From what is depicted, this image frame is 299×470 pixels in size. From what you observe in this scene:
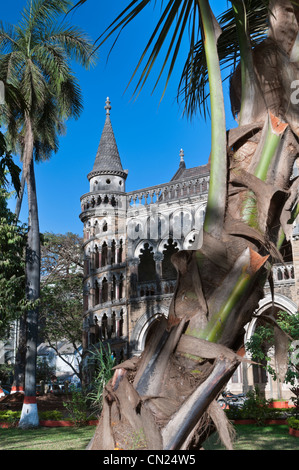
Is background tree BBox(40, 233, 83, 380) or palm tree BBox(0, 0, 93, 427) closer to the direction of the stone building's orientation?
the palm tree

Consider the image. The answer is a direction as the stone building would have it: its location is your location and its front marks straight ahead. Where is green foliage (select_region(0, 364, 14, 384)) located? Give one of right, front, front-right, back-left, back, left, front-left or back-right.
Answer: right

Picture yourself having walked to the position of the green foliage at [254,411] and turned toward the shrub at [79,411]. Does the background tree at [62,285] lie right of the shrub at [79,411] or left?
right

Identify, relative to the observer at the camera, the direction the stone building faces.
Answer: facing the viewer and to the left of the viewer

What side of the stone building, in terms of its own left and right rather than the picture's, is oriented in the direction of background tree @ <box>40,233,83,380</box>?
right

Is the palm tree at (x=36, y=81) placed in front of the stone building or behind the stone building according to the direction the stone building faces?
in front

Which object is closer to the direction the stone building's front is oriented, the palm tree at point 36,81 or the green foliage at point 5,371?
the palm tree

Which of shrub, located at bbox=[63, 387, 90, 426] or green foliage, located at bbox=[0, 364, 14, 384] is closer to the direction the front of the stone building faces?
the shrub

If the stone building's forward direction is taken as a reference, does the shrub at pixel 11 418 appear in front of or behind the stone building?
in front
